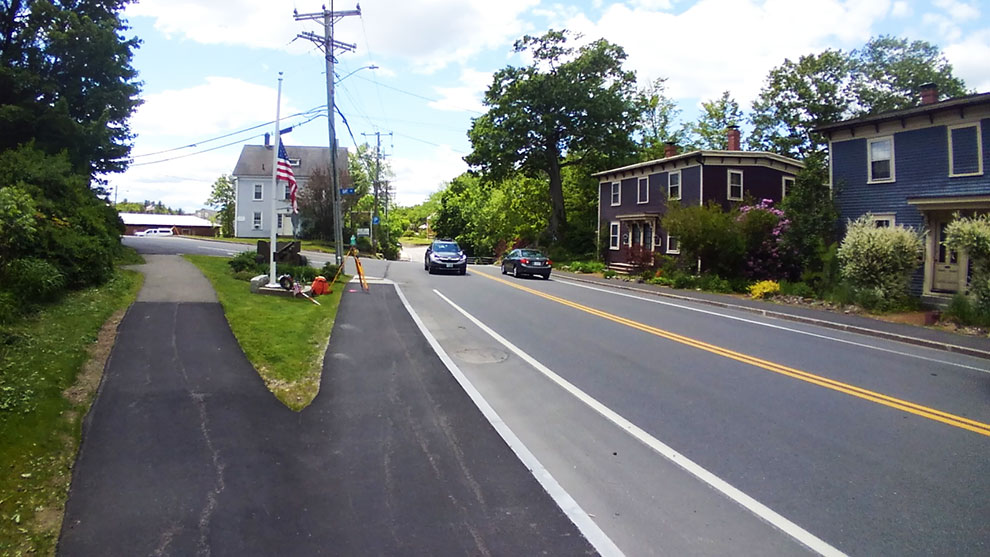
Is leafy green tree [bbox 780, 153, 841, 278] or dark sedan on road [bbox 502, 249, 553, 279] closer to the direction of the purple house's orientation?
the dark sedan on road

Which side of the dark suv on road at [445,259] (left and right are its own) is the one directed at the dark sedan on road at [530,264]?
left

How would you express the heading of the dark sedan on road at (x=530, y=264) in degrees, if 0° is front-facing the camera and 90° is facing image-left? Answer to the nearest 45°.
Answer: approximately 135°

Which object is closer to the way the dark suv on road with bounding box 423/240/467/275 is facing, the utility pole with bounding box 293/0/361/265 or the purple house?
the utility pole

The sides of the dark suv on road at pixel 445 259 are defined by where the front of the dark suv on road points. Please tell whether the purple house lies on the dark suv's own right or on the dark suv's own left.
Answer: on the dark suv's own left

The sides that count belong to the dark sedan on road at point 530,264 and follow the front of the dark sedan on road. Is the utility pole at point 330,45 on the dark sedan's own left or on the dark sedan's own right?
on the dark sedan's own left

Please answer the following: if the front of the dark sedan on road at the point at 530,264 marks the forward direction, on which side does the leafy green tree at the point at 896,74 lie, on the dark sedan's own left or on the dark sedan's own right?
on the dark sedan's own right

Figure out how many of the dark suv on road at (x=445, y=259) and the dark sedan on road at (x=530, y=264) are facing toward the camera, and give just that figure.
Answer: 1
